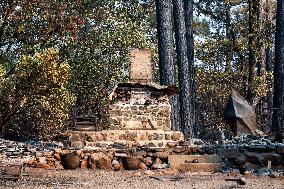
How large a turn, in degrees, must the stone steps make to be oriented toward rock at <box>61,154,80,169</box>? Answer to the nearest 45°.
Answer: approximately 90° to its right

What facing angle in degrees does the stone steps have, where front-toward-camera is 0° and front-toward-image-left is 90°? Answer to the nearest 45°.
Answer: approximately 0°

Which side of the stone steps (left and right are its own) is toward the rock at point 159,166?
right

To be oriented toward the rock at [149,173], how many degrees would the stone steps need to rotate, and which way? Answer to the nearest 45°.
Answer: approximately 45° to its right

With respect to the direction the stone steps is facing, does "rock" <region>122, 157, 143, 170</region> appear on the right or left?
on its right

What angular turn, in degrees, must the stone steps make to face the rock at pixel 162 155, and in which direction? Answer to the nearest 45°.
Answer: approximately 90° to its right

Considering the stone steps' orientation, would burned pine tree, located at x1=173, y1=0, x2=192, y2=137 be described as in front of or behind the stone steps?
behind

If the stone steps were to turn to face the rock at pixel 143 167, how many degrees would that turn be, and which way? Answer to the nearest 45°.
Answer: approximately 90° to its right

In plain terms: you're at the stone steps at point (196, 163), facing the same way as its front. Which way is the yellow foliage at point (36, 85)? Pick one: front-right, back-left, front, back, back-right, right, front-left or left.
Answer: back-right

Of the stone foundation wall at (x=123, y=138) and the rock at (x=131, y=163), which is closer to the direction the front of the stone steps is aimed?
the rock

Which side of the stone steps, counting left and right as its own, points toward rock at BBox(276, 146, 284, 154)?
left
